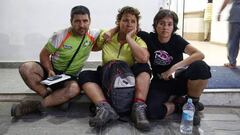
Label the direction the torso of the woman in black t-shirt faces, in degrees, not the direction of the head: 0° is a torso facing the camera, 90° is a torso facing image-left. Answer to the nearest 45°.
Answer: approximately 0°
